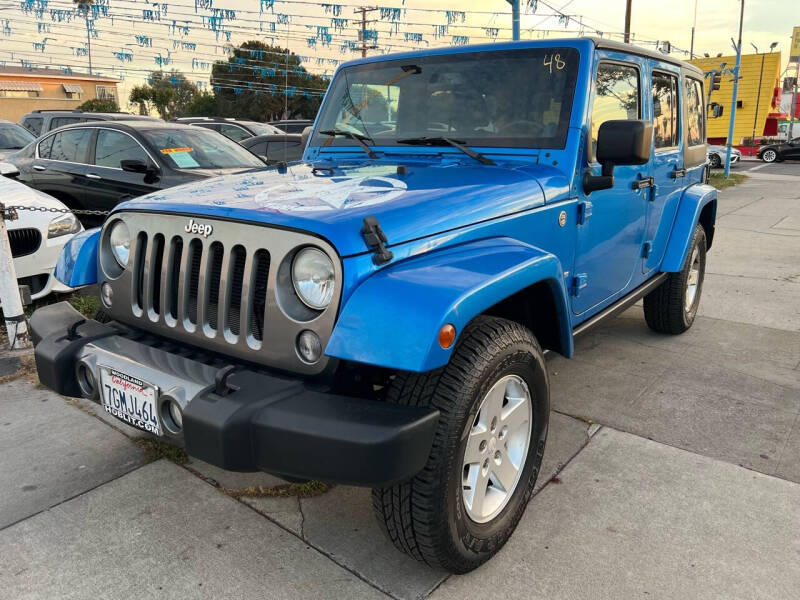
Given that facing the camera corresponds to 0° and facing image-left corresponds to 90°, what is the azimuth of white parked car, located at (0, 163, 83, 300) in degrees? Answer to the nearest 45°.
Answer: approximately 315°

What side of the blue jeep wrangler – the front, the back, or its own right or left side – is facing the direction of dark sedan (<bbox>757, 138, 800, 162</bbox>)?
back

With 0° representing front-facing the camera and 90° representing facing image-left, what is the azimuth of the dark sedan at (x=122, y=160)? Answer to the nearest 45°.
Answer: approximately 315°

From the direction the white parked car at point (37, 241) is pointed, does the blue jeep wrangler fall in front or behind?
in front

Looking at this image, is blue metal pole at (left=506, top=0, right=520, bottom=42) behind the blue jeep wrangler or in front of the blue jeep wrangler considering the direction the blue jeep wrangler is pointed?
behind

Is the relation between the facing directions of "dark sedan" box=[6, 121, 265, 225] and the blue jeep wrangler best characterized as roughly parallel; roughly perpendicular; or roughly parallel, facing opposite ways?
roughly perpendicular

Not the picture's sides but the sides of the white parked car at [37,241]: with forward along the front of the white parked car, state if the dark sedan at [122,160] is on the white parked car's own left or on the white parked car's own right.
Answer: on the white parked car's own left
